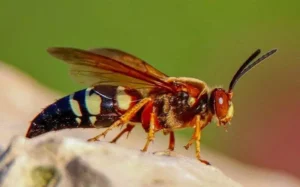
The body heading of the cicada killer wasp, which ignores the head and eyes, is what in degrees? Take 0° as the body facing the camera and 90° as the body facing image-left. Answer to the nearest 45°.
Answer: approximately 270°
